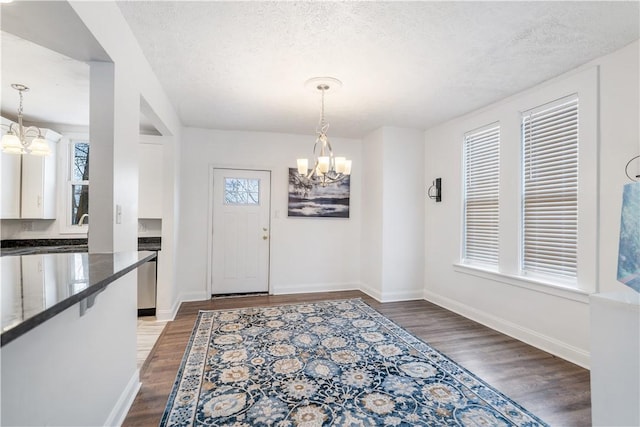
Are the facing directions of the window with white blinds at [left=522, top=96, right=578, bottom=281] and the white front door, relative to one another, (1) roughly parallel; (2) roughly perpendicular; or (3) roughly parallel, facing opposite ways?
roughly perpendicular

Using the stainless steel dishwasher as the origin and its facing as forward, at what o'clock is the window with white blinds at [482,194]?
The window with white blinds is roughly at 10 o'clock from the stainless steel dishwasher.

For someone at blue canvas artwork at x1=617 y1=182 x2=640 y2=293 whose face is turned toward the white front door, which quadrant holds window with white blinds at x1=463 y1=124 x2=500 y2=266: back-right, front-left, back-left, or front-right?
front-right

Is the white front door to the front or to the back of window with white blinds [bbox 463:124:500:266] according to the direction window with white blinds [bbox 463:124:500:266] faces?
to the front

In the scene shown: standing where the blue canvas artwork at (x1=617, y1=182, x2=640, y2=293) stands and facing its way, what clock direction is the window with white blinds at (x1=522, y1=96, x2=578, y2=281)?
The window with white blinds is roughly at 4 o'clock from the blue canvas artwork.

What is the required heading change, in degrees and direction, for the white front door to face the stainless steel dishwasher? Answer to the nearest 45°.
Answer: approximately 45° to its right

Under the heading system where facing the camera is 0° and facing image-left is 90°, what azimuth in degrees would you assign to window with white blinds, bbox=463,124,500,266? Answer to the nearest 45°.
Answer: approximately 45°

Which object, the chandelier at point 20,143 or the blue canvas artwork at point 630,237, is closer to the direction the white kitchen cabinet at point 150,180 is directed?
the blue canvas artwork

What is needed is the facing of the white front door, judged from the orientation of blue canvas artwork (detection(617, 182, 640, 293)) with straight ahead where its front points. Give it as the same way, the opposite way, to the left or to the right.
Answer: to the left

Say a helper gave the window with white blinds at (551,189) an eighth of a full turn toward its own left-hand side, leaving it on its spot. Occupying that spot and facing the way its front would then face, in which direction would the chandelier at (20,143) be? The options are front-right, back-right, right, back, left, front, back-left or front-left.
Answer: front-right

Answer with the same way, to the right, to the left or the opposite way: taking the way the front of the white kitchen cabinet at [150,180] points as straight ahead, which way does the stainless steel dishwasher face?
the same way

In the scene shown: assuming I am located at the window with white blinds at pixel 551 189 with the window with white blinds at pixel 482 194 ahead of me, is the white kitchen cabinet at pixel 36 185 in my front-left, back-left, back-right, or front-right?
front-left

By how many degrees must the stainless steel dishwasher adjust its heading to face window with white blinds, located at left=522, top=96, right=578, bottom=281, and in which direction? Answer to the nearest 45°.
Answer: approximately 45° to its left

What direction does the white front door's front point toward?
toward the camera

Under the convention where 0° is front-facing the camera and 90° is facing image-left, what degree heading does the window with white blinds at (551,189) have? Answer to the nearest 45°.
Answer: approximately 45°
